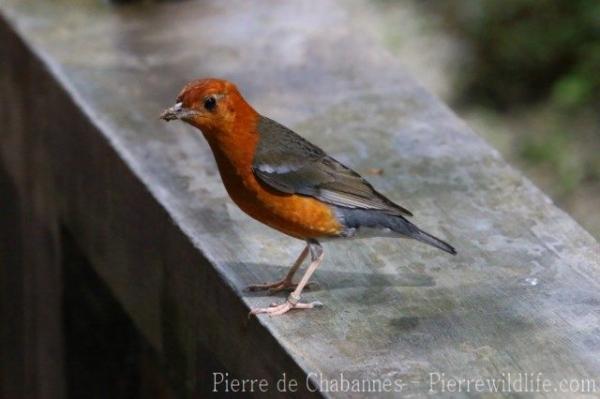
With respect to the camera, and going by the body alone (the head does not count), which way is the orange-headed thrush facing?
to the viewer's left
